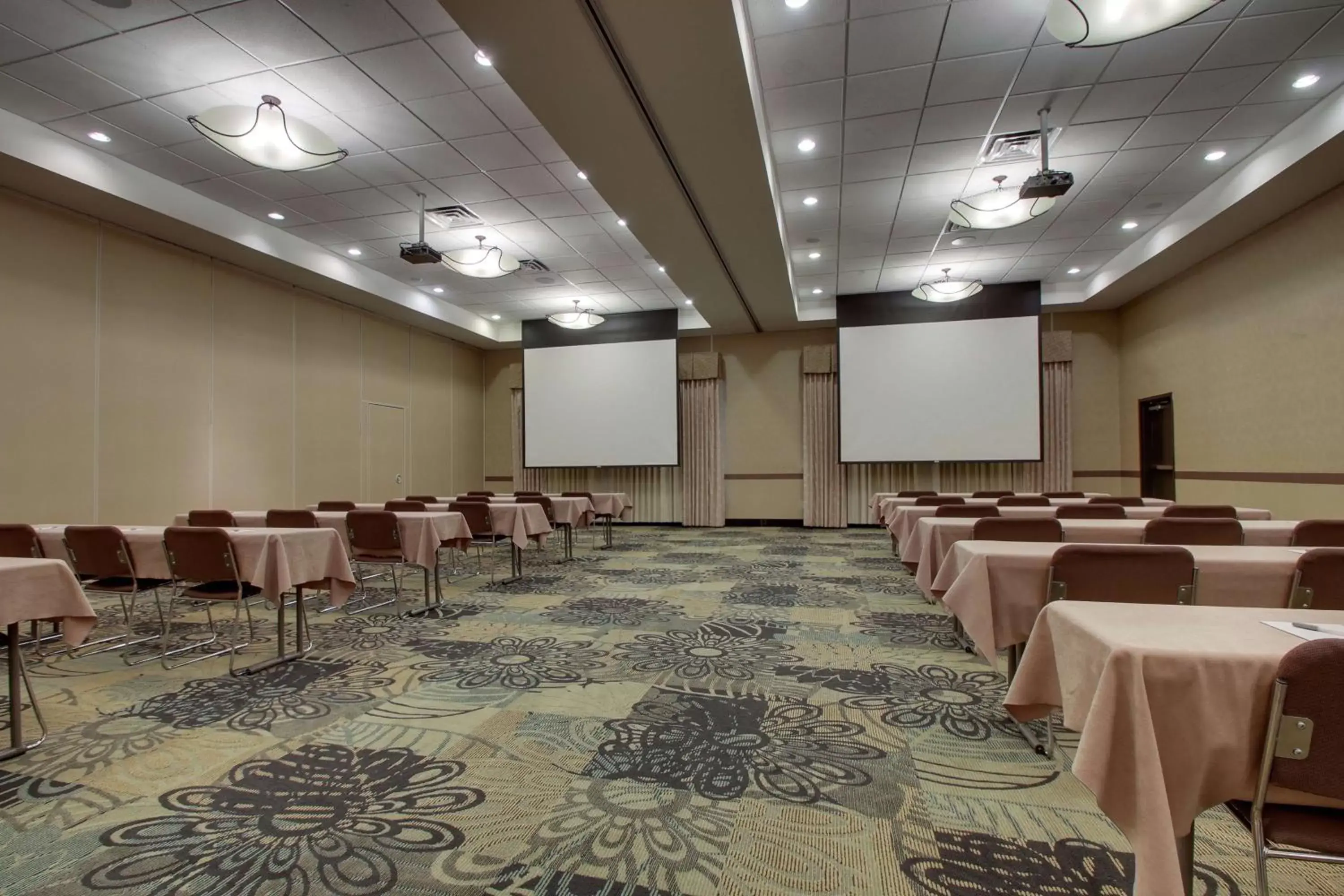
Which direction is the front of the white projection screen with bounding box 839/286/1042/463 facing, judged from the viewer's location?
facing the viewer

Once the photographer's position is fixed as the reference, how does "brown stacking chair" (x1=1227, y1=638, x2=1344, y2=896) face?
facing away from the viewer and to the left of the viewer

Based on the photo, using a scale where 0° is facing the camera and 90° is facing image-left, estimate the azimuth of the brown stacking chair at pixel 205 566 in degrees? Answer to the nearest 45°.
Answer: approximately 225°

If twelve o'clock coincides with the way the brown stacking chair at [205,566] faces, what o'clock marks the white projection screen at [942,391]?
The white projection screen is roughly at 1 o'clock from the brown stacking chair.

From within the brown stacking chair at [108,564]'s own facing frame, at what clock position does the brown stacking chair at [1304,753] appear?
the brown stacking chair at [1304,753] is roughly at 4 o'clock from the brown stacking chair at [108,564].

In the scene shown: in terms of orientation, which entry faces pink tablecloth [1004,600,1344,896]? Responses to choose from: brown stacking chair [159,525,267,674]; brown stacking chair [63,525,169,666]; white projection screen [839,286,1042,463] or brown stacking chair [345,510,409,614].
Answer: the white projection screen

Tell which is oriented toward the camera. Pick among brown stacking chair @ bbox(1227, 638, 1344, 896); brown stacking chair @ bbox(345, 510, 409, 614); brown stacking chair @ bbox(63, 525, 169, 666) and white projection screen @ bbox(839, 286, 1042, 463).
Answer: the white projection screen

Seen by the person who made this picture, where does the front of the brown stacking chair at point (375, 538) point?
facing away from the viewer and to the right of the viewer

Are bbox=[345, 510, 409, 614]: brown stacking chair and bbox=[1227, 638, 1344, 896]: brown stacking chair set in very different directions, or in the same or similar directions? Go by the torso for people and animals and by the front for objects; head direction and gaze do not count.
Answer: same or similar directions

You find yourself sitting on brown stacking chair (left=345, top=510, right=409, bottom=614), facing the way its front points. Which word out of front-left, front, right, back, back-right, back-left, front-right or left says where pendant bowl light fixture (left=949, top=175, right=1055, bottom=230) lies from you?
front-right

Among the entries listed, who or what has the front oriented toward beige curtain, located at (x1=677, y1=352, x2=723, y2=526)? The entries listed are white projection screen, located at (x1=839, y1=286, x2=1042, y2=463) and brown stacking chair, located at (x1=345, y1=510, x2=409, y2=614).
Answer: the brown stacking chair

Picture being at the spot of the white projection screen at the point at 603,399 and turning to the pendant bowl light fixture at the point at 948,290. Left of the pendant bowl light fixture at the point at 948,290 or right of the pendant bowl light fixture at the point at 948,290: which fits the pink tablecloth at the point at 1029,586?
right

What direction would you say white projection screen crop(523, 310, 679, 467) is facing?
toward the camera

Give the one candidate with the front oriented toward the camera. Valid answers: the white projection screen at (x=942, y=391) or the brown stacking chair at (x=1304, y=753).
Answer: the white projection screen

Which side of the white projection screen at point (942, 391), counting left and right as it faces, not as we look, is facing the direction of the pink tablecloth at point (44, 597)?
front

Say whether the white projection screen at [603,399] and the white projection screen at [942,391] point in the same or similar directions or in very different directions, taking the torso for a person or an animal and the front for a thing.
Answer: same or similar directions

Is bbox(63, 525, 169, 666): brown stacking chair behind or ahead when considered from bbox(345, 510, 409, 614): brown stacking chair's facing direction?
behind

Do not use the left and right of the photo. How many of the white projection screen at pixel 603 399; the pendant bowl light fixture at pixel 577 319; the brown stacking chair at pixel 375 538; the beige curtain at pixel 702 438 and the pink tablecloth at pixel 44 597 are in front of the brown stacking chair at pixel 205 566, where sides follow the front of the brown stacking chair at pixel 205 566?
4

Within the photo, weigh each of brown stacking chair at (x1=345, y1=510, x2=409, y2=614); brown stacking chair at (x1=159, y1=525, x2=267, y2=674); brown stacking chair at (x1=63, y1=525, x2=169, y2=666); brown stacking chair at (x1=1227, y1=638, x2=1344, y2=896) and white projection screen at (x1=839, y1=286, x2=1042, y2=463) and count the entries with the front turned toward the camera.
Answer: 1

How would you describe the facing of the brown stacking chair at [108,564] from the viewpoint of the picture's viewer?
facing away from the viewer and to the right of the viewer

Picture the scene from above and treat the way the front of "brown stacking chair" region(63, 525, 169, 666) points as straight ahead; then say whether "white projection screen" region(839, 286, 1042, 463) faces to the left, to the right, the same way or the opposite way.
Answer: the opposite way
